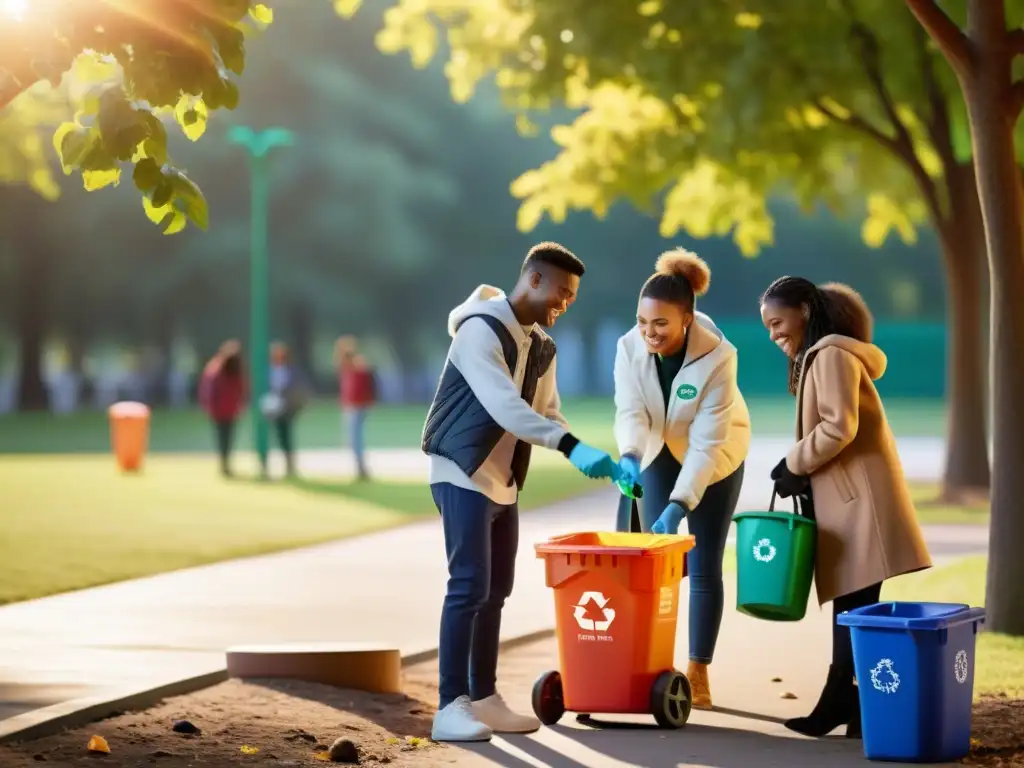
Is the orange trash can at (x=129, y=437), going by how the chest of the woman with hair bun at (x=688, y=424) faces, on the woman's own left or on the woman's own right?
on the woman's own right

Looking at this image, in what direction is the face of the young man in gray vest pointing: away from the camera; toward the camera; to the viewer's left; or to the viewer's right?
to the viewer's right

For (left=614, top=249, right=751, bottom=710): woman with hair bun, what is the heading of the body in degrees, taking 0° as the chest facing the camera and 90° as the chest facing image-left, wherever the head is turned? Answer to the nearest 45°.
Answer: approximately 45°

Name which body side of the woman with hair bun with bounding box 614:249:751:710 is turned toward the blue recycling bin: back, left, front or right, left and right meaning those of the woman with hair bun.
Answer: left

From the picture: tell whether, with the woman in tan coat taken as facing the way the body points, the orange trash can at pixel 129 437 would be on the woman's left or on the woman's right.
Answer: on the woman's right

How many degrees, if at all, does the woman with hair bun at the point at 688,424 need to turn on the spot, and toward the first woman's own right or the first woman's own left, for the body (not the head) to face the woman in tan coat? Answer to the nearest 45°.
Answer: approximately 90° to the first woman's own left

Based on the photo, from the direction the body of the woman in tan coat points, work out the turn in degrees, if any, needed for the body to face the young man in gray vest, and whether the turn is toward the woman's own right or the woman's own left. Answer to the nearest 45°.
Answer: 0° — they already face them

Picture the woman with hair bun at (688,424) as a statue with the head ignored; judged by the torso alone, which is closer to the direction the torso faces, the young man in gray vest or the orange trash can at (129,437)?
the young man in gray vest

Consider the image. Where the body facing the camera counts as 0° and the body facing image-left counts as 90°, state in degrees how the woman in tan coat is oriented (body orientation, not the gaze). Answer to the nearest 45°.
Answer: approximately 90°

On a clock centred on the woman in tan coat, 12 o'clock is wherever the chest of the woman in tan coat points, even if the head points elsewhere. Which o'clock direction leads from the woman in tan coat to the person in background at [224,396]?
The person in background is roughly at 2 o'clock from the woman in tan coat.
